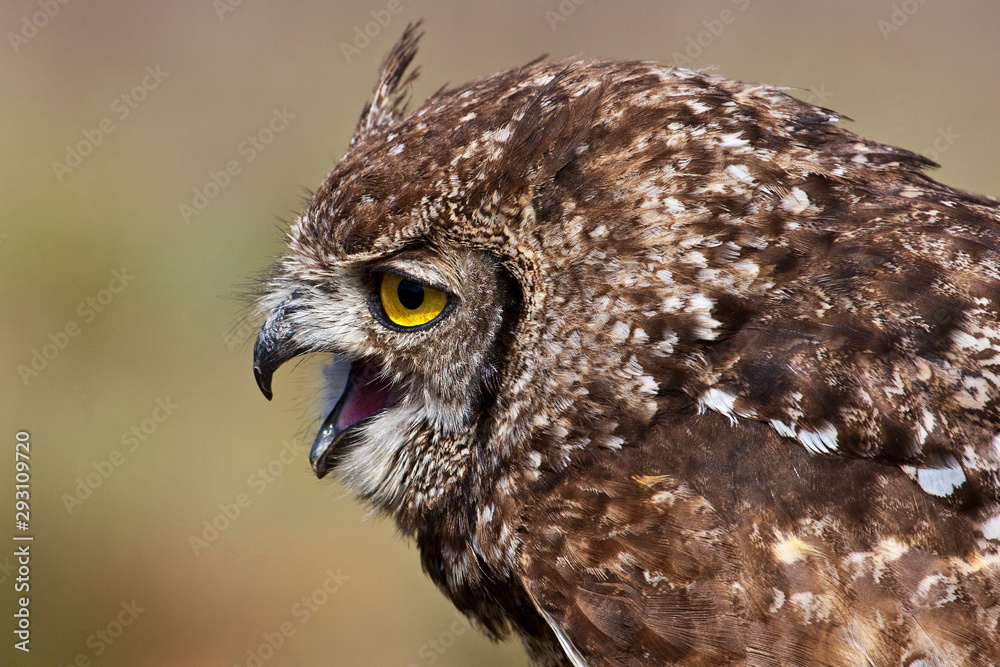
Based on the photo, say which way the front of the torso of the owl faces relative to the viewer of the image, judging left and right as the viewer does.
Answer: facing to the left of the viewer
